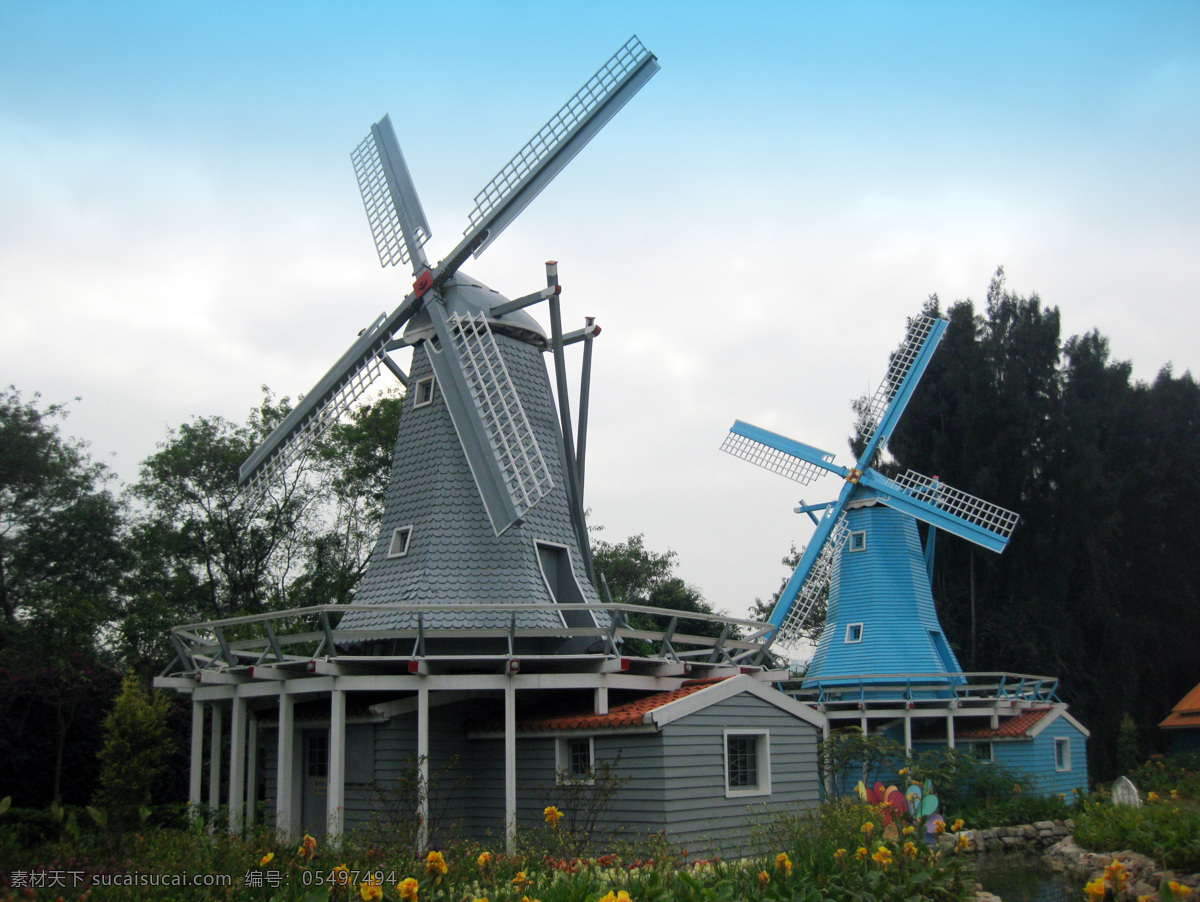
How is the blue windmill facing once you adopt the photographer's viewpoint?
facing the viewer and to the left of the viewer

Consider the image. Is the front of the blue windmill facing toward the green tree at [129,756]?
yes

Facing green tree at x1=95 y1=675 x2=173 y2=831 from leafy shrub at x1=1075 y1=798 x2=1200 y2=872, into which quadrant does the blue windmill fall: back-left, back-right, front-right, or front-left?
front-right

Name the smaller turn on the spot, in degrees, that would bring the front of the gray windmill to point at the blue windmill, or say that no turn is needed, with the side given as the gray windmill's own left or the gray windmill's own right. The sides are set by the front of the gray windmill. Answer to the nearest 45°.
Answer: approximately 180°

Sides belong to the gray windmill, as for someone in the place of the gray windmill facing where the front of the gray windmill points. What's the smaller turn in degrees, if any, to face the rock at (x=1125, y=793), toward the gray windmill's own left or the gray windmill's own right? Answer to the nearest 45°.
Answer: approximately 135° to the gray windmill's own left

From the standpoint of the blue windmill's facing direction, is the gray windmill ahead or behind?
ahead

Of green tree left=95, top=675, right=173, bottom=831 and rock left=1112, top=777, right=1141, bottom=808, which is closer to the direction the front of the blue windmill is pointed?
the green tree

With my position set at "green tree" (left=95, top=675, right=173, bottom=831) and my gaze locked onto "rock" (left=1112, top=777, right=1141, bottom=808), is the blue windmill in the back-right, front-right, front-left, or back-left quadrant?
front-left

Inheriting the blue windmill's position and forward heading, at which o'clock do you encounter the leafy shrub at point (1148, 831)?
The leafy shrub is roughly at 10 o'clock from the blue windmill.

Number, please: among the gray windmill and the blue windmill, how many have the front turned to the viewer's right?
0

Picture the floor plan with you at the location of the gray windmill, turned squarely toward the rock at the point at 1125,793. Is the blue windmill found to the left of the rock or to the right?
left

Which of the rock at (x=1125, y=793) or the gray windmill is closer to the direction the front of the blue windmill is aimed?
the gray windmill
